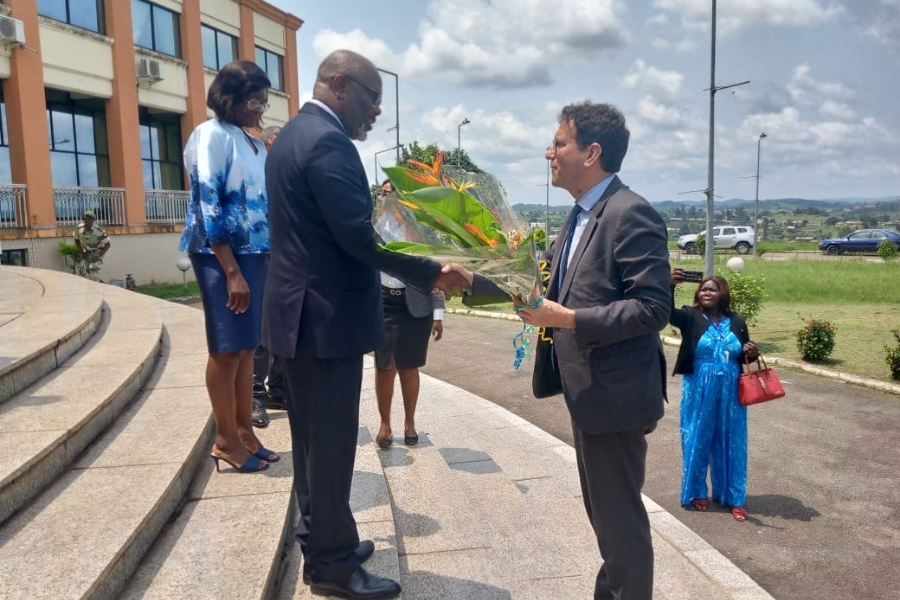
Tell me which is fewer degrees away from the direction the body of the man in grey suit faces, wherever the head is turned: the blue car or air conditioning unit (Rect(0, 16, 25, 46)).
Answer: the air conditioning unit

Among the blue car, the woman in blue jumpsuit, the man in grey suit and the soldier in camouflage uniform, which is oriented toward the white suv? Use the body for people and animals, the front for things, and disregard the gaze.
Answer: the blue car

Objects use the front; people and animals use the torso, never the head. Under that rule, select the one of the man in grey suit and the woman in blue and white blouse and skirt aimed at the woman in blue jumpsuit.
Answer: the woman in blue and white blouse and skirt

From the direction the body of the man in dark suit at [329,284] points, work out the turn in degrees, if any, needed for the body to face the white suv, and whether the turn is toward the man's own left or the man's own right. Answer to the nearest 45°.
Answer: approximately 45° to the man's own left

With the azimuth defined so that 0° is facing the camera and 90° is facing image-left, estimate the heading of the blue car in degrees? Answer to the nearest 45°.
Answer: approximately 90°

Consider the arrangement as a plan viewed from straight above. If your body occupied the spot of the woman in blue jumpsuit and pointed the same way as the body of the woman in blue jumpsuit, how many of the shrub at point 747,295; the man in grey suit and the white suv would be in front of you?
1

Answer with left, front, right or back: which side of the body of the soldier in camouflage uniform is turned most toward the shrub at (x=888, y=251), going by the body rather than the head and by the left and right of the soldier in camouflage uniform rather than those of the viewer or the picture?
left

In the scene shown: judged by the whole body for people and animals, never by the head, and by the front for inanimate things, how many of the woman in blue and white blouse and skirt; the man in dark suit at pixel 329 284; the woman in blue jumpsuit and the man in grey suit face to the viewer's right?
2

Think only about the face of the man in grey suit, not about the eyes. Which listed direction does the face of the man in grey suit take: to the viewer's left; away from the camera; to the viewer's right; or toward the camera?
to the viewer's left

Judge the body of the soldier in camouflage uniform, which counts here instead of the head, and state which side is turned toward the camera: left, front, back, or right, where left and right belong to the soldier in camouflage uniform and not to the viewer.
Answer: front

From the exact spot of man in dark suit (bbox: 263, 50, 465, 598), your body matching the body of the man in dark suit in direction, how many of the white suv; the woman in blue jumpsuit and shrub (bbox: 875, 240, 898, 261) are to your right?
0

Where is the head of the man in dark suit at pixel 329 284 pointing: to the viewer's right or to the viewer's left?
to the viewer's right

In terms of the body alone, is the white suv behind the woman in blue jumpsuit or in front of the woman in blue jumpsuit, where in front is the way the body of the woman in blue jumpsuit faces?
behind

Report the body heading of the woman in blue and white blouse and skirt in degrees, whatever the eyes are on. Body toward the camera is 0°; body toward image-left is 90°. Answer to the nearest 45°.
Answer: approximately 270°

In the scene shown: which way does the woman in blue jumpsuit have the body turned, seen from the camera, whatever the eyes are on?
toward the camera

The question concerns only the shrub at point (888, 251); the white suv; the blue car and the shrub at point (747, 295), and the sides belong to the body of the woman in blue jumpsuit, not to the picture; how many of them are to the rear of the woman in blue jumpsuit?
4

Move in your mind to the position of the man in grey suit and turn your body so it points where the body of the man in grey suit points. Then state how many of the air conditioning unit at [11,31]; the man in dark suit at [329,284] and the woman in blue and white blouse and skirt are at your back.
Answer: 0

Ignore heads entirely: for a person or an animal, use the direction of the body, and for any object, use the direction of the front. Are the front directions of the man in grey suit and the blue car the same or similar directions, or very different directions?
same or similar directions

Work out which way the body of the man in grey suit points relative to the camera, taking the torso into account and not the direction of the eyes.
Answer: to the viewer's left
